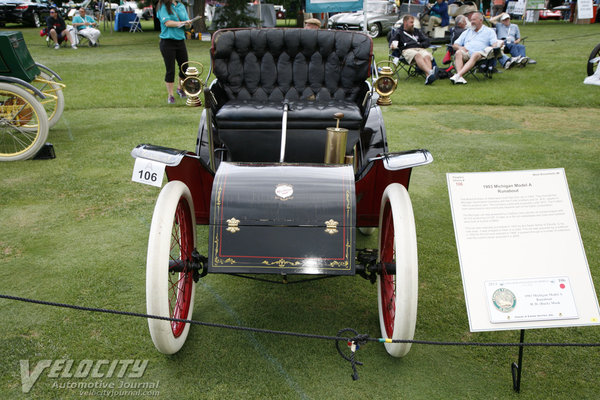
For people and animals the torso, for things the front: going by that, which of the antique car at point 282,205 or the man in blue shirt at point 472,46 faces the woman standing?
the man in blue shirt

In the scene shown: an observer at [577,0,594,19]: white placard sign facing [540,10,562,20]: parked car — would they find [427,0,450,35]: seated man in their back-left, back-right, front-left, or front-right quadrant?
front-left

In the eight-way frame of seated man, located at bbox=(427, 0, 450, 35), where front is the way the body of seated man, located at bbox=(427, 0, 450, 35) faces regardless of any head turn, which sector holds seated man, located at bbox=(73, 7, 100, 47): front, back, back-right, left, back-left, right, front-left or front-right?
front-right

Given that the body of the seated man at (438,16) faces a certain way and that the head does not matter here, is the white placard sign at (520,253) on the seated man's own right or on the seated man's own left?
on the seated man's own left

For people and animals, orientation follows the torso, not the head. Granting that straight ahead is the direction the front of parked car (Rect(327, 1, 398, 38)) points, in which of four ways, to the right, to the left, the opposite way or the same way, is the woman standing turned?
to the left

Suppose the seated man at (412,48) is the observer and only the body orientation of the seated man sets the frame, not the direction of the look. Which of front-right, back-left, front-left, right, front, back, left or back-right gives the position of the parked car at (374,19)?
back-left

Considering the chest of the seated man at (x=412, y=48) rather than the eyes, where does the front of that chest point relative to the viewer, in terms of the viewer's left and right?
facing the viewer and to the right of the viewer

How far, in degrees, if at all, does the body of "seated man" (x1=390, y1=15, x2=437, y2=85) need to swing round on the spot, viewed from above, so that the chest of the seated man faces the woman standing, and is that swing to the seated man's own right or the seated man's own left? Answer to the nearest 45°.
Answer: approximately 90° to the seated man's own right

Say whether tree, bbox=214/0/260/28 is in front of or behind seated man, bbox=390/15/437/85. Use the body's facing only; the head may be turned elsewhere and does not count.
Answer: behind

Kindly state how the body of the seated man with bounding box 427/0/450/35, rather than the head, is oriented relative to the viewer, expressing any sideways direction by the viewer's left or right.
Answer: facing the viewer and to the left of the viewer

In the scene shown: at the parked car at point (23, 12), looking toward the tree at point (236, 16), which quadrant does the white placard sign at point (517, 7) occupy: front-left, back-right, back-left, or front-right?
front-left
